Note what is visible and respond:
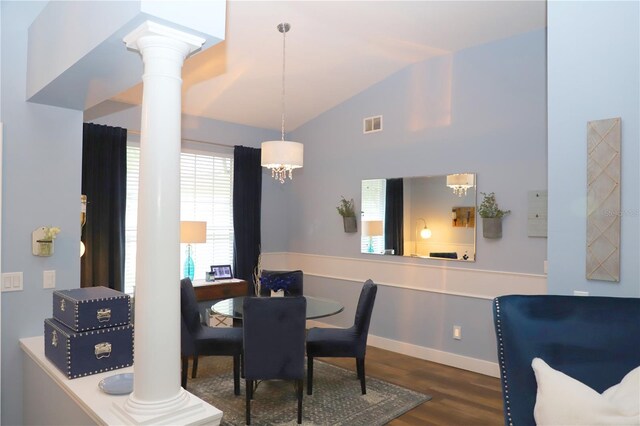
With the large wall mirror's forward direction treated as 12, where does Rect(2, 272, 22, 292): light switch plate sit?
The light switch plate is roughly at 12 o'clock from the large wall mirror.

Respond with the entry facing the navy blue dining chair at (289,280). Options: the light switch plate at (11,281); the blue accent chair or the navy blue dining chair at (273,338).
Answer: the navy blue dining chair at (273,338)

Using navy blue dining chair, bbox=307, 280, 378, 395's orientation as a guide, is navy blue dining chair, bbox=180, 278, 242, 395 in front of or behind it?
in front

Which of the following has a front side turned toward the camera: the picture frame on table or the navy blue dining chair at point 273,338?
the picture frame on table

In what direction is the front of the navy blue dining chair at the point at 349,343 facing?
to the viewer's left

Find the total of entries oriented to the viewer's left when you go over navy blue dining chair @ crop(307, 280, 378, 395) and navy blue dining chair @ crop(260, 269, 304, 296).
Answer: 1

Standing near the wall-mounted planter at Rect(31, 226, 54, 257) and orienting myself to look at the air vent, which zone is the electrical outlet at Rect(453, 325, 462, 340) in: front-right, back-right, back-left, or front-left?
front-right

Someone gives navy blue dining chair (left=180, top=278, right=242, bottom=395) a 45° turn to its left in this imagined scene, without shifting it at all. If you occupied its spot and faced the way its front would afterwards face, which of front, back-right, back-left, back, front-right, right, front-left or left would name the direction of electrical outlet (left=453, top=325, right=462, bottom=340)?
front-right

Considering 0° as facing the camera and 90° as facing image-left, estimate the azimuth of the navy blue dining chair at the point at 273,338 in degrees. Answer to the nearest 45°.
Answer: approximately 180°

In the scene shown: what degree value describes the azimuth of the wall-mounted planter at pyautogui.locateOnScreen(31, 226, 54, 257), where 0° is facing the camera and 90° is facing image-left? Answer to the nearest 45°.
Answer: approximately 315°

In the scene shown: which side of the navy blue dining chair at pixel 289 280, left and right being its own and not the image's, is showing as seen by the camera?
front

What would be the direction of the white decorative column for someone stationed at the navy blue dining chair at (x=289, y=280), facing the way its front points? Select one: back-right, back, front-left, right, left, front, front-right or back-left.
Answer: front

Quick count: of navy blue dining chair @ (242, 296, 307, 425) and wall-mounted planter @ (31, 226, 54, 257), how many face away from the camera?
1

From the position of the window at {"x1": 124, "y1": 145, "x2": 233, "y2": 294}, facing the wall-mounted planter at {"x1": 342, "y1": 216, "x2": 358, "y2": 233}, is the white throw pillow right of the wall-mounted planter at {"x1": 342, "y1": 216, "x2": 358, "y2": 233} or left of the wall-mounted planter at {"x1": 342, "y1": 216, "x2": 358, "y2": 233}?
right

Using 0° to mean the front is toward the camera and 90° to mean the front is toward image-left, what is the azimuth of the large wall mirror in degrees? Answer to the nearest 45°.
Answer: approximately 45°

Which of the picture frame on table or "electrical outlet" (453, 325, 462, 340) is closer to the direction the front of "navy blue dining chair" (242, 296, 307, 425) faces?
the picture frame on table
